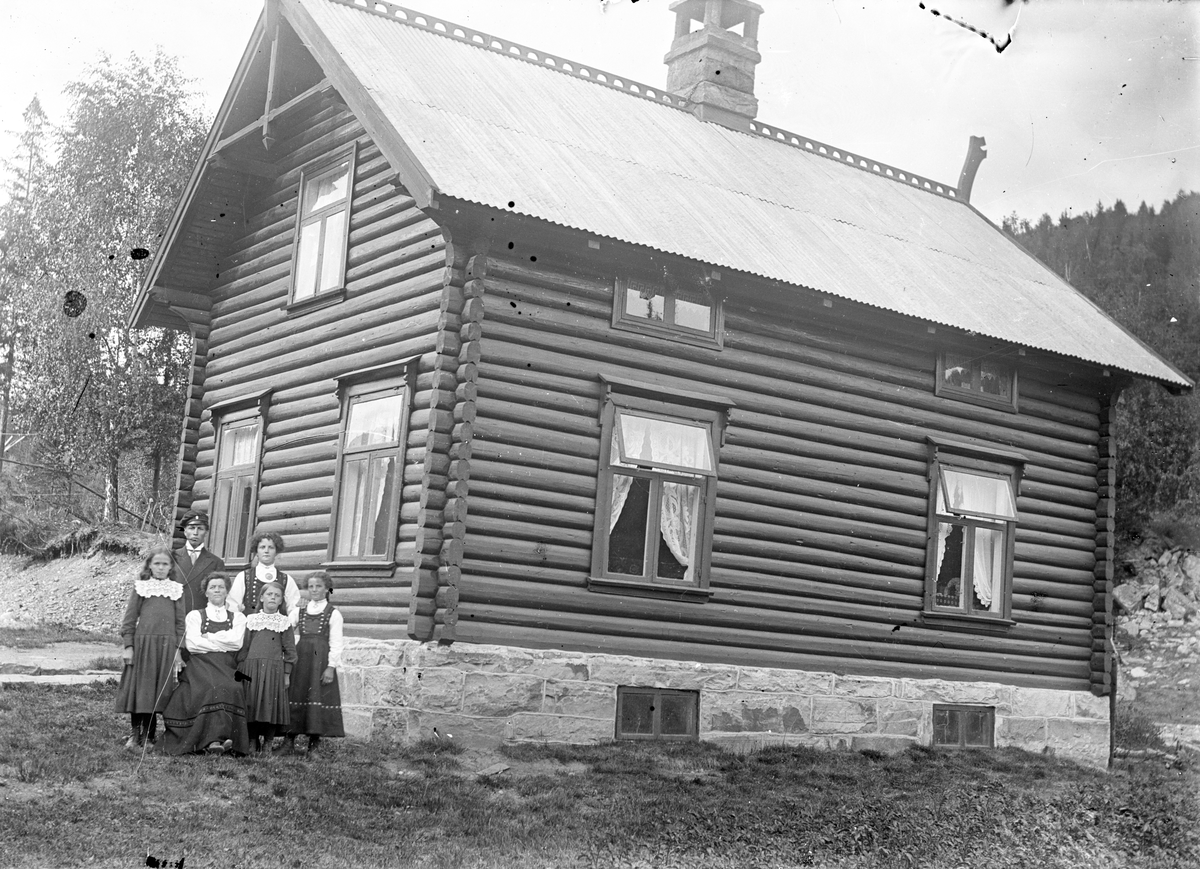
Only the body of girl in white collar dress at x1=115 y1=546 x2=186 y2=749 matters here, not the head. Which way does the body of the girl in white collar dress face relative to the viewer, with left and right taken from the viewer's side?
facing the viewer

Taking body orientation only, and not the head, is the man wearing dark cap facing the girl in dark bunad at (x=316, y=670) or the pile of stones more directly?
the girl in dark bunad

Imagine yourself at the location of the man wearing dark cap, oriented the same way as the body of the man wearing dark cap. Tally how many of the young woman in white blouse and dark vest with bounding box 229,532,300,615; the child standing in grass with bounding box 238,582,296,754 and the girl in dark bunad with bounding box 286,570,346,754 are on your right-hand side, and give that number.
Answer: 0

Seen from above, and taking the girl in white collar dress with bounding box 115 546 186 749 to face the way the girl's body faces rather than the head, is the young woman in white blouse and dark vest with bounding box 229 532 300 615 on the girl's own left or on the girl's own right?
on the girl's own left

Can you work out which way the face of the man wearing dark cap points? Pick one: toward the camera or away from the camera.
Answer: toward the camera

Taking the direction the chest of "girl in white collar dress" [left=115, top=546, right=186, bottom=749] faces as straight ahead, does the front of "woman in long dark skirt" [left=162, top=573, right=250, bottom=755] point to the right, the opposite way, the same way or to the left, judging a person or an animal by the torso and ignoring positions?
the same way

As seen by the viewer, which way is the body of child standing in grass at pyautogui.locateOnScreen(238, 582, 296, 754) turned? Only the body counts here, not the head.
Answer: toward the camera

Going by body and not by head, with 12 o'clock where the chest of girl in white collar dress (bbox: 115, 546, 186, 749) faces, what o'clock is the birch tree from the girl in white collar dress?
The birch tree is roughly at 6 o'clock from the girl in white collar dress.

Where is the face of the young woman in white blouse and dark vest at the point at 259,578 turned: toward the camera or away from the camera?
toward the camera

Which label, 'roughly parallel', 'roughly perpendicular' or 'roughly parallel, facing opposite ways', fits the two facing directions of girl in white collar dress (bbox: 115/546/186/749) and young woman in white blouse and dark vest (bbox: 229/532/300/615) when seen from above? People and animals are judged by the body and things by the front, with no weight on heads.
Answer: roughly parallel

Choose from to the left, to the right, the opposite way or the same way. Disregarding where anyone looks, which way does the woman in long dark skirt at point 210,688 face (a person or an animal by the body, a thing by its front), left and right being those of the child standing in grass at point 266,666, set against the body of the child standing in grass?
the same way

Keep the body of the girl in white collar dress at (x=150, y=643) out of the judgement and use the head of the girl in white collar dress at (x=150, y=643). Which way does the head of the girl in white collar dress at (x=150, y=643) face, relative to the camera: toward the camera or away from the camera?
toward the camera

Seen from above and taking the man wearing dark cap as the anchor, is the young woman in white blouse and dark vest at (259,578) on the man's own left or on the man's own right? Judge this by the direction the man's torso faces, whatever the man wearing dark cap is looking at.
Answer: on the man's own left

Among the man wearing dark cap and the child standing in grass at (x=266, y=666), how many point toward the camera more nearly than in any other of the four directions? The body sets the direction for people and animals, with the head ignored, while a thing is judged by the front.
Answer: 2

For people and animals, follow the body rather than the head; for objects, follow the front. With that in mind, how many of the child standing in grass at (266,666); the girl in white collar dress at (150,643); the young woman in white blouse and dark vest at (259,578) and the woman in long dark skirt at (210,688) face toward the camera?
4

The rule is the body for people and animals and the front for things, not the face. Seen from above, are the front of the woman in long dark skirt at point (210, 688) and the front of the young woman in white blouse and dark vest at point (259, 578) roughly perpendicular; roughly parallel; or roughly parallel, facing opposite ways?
roughly parallel

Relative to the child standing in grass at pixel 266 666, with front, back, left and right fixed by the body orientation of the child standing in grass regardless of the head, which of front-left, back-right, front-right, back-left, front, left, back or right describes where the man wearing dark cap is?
back-right
